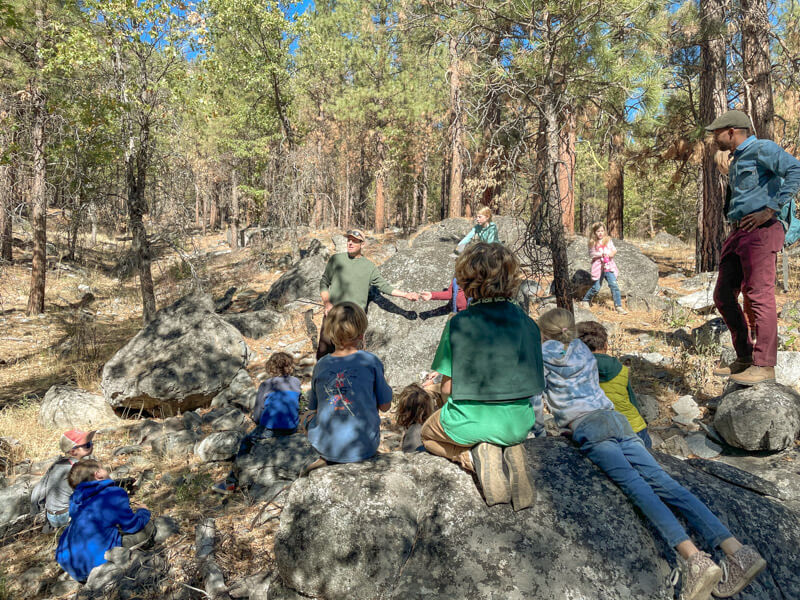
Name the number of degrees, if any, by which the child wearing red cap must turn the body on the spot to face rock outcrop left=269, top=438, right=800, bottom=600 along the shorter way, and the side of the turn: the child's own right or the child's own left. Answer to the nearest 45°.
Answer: approximately 45° to the child's own right

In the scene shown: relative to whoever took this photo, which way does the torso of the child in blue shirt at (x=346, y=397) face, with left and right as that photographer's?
facing away from the viewer

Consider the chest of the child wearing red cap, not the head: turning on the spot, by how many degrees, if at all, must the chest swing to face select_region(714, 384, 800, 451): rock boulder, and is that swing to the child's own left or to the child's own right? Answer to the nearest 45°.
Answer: approximately 45° to the child's own right

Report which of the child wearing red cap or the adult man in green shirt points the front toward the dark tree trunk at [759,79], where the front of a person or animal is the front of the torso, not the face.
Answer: the child wearing red cap

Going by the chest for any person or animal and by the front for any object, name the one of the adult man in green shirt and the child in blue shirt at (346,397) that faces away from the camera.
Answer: the child in blue shirt

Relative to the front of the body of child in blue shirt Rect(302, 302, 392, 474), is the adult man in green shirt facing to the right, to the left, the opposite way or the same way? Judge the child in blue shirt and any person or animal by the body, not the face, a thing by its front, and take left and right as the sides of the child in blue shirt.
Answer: the opposite way

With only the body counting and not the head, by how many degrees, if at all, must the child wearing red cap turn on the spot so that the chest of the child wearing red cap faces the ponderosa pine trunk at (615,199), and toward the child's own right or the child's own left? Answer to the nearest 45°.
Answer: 0° — they already face it

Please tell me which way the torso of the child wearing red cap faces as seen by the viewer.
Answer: to the viewer's right

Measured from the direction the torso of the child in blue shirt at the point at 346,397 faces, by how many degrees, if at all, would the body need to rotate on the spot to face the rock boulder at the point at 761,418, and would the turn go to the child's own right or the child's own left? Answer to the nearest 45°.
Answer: approximately 90° to the child's own right

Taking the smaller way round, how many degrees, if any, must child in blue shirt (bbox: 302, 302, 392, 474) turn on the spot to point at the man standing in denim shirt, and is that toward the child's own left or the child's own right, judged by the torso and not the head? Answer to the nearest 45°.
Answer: approximately 90° to the child's own right

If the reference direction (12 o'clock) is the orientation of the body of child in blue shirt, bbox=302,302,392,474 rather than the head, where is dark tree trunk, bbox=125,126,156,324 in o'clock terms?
The dark tree trunk is roughly at 11 o'clock from the child in blue shirt.

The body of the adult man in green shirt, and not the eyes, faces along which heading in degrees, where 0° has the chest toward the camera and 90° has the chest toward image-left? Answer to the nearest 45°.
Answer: approximately 0°
